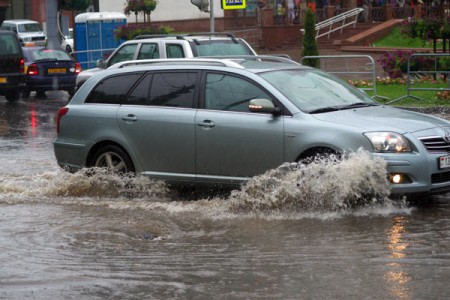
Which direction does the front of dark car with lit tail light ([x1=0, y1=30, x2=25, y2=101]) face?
away from the camera

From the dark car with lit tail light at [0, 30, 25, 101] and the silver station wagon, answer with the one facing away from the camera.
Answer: the dark car with lit tail light

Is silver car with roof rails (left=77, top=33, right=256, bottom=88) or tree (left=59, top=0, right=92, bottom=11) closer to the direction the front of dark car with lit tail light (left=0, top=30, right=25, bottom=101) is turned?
the tree

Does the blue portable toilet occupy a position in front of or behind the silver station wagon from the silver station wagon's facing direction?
behind

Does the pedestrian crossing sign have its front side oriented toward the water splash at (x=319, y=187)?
yes

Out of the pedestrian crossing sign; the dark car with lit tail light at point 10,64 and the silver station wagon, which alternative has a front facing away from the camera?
the dark car with lit tail light

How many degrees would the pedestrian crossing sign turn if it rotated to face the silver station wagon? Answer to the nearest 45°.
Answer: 0° — it already faces it

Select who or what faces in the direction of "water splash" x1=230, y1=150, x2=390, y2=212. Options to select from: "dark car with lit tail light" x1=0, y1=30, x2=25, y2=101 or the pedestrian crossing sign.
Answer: the pedestrian crossing sign

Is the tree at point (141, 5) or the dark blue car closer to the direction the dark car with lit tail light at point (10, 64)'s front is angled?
the tree

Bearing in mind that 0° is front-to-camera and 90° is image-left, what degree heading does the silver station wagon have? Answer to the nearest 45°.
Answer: approximately 315°

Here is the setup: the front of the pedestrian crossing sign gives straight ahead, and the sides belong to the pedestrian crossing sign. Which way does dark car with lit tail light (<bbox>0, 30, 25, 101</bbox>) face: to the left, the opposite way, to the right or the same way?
the opposite way
